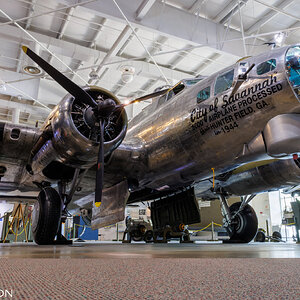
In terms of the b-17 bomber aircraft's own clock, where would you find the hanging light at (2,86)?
The hanging light is roughly at 6 o'clock from the b-17 bomber aircraft.

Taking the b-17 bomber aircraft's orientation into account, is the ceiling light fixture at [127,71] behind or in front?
behind

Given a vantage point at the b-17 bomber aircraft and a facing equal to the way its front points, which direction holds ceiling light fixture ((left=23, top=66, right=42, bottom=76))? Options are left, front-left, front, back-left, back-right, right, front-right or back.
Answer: back

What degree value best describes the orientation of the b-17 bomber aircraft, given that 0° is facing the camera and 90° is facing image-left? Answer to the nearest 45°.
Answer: approximately 315°

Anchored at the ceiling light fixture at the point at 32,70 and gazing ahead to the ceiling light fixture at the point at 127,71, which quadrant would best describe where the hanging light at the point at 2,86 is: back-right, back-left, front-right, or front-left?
back-left
